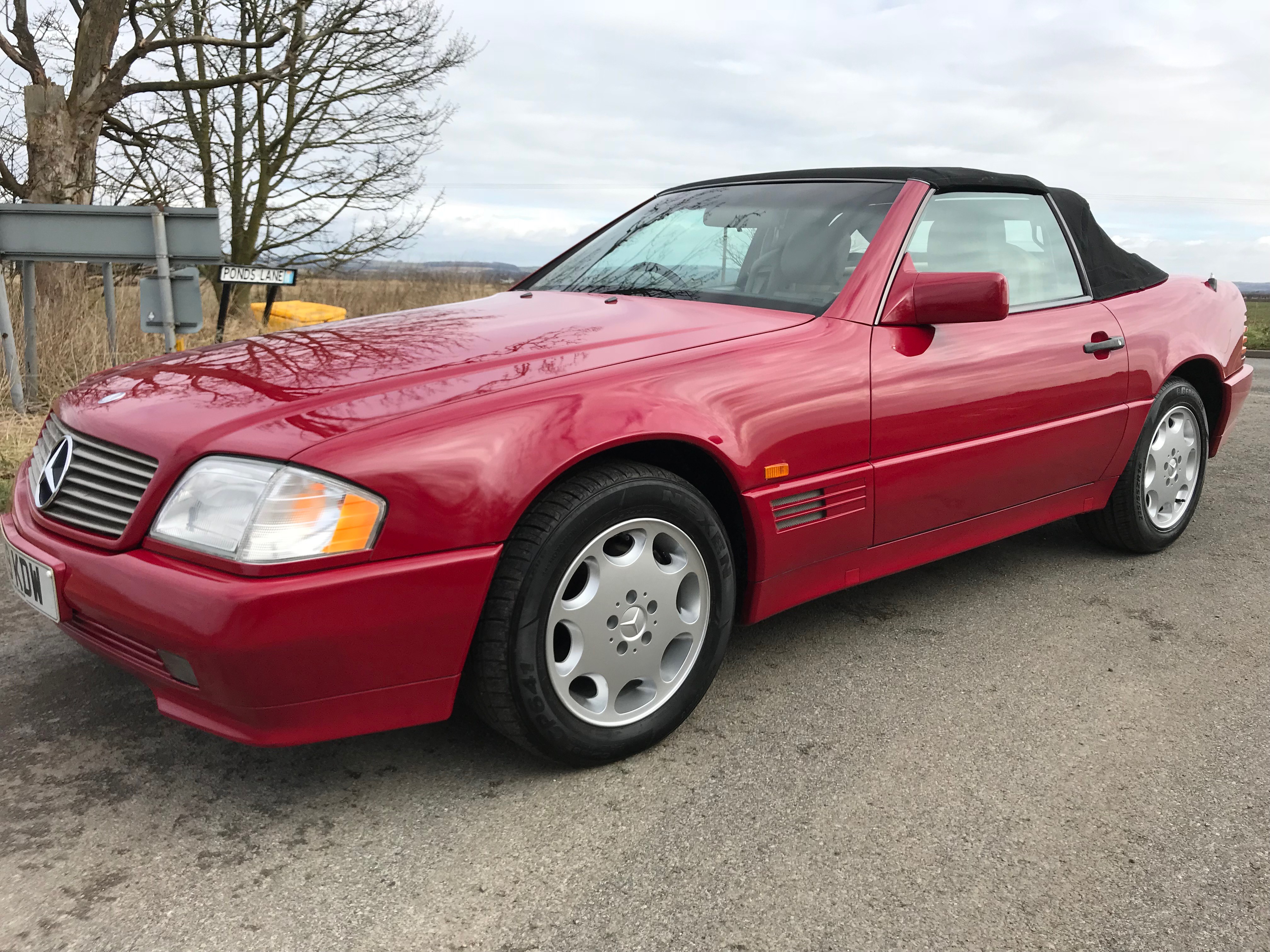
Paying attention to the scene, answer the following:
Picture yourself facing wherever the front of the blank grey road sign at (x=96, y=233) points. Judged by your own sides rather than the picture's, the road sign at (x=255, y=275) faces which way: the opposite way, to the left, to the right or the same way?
the opposite way

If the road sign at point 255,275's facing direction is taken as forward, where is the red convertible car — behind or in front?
in front

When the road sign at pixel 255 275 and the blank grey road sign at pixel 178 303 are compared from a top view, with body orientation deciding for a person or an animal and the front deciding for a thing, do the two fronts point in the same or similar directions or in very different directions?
very different directions

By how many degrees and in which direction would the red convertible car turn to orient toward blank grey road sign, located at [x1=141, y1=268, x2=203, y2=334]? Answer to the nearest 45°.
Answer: approximately 90° to its right

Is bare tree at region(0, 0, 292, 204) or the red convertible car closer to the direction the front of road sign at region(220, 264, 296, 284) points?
the red convertible car

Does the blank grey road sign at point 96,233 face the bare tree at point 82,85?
yes

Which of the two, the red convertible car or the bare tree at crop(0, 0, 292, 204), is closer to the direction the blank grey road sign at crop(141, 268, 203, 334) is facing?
the bare tree

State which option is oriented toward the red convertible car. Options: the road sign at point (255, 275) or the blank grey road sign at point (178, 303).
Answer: the road sign

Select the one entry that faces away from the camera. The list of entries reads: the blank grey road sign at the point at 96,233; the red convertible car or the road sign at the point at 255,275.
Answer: the blank grey road sign

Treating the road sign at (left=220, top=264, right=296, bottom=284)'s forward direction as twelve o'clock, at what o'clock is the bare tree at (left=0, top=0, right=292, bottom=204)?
The bare tree is roughly at 5 o'clock from the road sign.

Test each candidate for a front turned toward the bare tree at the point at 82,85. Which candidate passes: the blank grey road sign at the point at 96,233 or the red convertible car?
the blank grey road sign

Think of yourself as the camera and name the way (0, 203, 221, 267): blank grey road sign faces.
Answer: facing away from the viewer

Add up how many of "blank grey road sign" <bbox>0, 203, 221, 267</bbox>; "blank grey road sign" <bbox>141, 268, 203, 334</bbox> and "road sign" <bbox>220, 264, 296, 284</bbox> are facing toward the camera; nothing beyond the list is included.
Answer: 1

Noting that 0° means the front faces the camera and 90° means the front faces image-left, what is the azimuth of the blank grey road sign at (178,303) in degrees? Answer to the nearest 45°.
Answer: approximately 180°

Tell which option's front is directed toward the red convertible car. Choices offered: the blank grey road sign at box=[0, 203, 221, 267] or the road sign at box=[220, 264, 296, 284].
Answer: the road sign

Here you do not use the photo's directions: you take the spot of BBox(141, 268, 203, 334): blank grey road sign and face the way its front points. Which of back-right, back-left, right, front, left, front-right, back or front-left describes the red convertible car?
back
